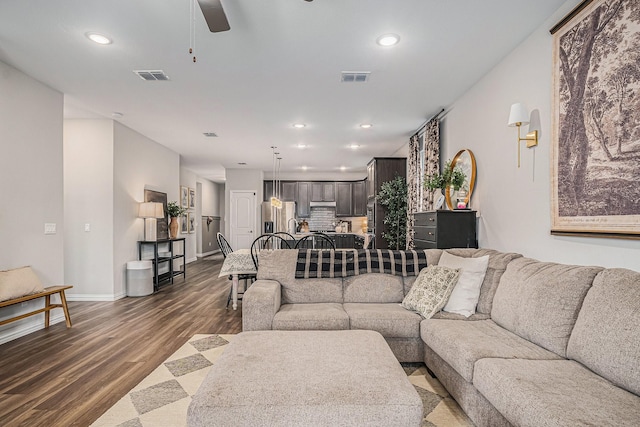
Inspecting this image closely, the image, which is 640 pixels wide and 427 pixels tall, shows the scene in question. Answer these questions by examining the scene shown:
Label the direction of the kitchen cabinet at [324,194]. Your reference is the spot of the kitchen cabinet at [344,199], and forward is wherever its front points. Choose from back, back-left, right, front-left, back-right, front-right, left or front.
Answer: right

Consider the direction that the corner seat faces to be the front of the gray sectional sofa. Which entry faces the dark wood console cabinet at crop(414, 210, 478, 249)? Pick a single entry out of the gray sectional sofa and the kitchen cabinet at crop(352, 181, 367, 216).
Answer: the kitchen cabinet

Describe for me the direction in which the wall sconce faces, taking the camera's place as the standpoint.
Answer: facing the viewer and to the left of the viewer

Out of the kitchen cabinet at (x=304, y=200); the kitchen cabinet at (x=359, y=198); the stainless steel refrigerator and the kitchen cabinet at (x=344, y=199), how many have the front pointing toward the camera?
4

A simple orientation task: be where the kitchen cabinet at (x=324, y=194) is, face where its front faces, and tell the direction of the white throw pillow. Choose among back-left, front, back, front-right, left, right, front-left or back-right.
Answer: front

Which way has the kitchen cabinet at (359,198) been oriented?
toward the camera

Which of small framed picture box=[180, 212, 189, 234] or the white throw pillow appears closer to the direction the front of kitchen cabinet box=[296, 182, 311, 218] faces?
the white throw pillow

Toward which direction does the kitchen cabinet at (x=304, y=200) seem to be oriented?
toward the camera

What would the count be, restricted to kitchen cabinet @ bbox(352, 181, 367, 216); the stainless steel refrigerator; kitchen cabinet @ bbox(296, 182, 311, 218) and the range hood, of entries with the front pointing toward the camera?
4

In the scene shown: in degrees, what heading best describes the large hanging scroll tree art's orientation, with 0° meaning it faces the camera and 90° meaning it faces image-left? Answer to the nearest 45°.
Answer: approximately 45°

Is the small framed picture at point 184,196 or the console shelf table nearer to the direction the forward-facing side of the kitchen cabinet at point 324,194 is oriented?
the console shelf table

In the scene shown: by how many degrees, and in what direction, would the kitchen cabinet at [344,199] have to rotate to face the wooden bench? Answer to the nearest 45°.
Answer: approximately 45° to its right

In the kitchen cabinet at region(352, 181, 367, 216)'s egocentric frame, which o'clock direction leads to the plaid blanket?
The plaid blanket is roughly at 12 o'clock from the kitchen cabinet.

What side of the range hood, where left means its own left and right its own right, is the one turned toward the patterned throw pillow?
front

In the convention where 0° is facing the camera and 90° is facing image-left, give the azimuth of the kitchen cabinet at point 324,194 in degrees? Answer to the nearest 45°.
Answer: approximately 0°
